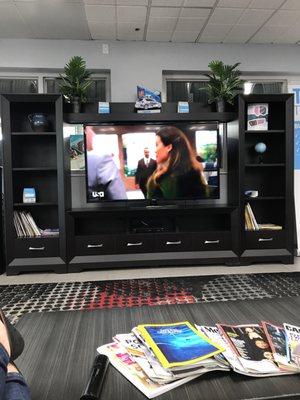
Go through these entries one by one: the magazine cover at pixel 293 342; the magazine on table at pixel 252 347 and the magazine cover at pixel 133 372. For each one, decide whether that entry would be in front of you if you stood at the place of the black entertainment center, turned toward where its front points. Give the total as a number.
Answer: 3

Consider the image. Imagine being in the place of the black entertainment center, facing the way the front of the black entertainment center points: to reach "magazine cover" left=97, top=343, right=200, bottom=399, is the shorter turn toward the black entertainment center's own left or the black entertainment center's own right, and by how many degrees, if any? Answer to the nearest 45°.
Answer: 0° — it already faces it

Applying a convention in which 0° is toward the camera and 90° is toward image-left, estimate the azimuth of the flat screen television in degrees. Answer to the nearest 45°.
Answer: approximately 0°

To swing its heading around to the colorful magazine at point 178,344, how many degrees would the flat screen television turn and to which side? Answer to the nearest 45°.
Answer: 0° — it already faces it

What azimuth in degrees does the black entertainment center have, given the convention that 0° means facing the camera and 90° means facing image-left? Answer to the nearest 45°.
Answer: approximately 0°
